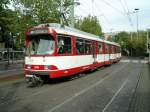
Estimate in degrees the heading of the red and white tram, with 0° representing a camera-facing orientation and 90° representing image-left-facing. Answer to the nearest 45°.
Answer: approximately 45°
